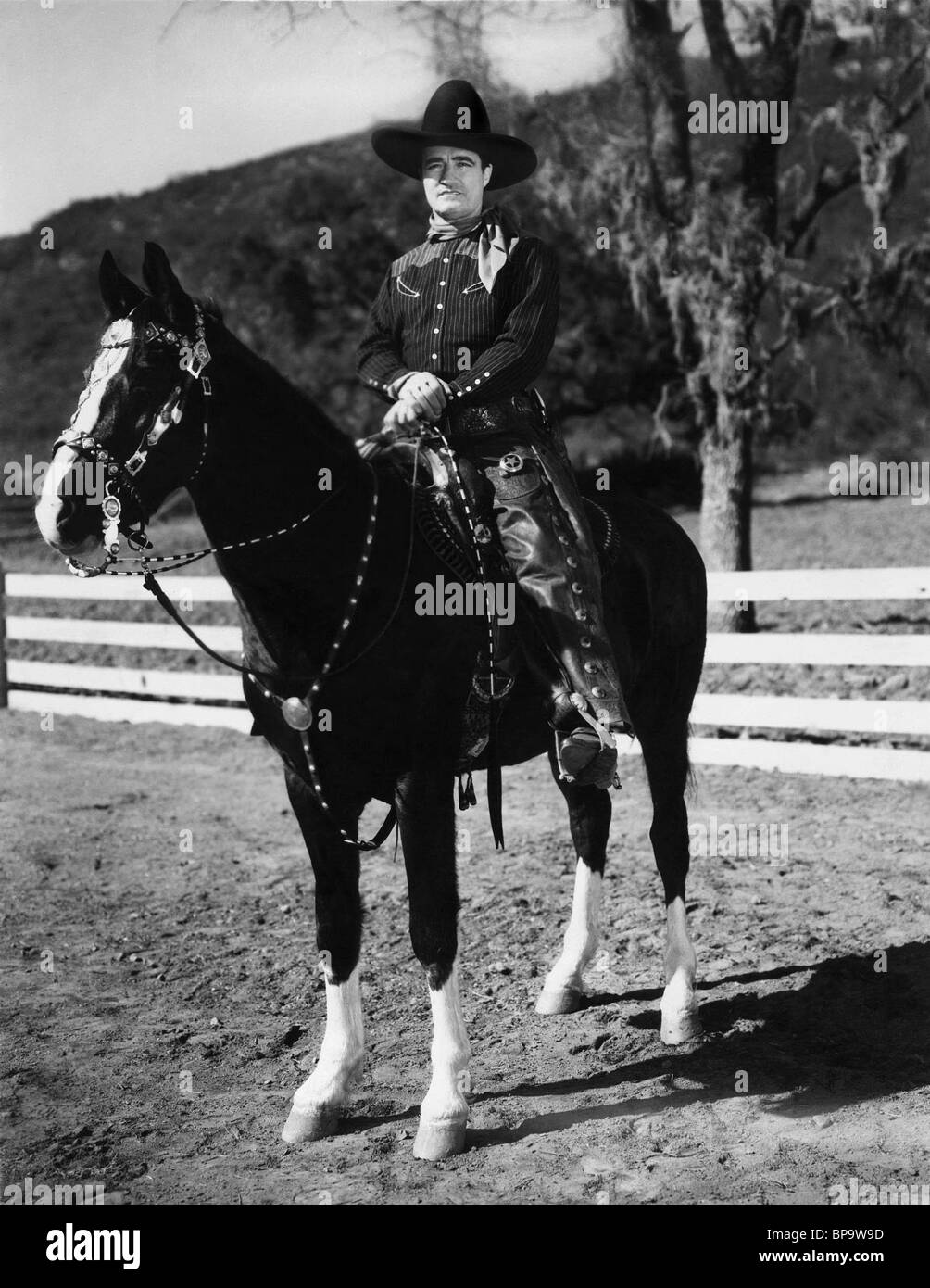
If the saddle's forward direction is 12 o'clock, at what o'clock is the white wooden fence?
The white wooden fence is roughly at 5 o'clock from the saddle.

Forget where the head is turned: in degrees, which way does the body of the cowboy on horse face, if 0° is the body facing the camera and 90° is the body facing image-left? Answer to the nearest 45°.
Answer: approximately 45°

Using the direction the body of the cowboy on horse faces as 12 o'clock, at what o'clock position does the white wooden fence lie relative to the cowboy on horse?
The white wooden fence is roughly at 5 o'clock from the cowboy on horse.

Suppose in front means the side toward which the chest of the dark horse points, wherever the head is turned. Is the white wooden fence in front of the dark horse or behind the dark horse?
behind

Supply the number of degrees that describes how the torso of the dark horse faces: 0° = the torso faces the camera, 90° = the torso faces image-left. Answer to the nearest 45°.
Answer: approximately 45°
